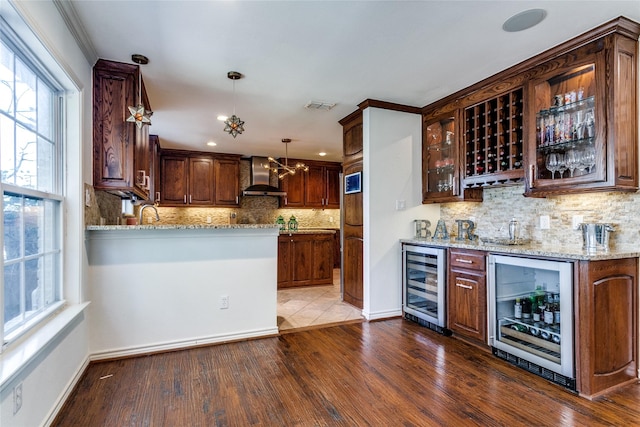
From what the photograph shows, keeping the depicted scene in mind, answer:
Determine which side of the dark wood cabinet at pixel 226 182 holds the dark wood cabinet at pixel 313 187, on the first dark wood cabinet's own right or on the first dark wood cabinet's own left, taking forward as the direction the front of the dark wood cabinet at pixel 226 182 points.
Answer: on the first dark wood cabinet's own left

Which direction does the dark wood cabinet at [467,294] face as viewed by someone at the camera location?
facing the viewer and to the left of the viewer

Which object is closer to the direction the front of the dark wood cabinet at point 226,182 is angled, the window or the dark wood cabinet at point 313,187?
the window

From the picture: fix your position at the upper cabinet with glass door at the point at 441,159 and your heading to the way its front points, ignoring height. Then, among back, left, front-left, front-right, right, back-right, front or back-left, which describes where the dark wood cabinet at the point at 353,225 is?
front-right

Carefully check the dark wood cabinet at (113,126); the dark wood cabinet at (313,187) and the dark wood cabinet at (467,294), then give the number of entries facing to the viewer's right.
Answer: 1

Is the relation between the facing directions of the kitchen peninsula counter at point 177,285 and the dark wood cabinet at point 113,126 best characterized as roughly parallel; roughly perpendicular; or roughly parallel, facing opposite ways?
roughly perpendicular

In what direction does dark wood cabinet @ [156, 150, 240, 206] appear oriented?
toward the camera

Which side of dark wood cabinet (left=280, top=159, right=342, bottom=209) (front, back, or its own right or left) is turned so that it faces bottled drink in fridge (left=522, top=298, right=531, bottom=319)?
front

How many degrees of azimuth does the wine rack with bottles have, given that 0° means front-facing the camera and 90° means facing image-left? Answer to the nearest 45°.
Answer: approximately 45°

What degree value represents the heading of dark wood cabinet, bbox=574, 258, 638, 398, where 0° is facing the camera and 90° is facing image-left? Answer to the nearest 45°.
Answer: approximately 45°

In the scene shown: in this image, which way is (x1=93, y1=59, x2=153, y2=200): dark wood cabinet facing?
to the viewer's right
